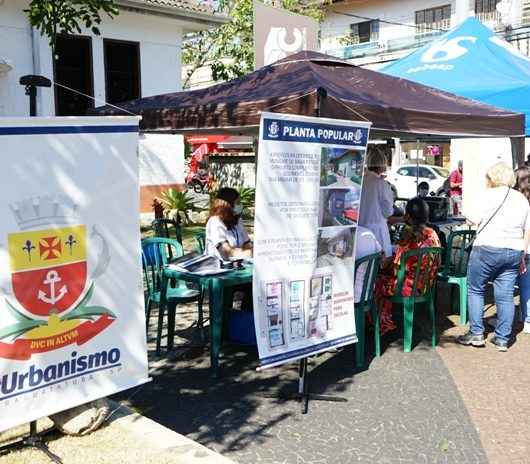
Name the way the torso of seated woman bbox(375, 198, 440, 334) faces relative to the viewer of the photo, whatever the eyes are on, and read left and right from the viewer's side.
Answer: facing away from the viewer and to the left of the viewer

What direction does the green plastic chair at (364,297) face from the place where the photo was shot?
facing away from the viewer and to the left of the viewer

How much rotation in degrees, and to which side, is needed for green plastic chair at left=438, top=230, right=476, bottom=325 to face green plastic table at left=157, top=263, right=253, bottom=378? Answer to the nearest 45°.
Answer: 0° — it already faces it

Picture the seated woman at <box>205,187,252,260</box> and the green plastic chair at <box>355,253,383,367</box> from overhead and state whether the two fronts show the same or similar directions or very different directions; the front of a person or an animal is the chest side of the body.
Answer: very different directions

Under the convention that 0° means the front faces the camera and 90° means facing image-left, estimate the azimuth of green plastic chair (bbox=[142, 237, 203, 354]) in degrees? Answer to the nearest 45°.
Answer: approximately 225°

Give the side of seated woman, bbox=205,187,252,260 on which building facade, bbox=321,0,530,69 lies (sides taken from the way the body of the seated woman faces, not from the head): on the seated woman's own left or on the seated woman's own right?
on the seated woman's own left

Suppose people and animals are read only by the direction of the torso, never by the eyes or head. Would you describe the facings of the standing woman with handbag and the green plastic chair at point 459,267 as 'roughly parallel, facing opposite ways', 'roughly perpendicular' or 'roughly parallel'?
roughly perpendicular

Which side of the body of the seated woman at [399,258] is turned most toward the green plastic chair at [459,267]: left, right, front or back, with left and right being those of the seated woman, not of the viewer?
right

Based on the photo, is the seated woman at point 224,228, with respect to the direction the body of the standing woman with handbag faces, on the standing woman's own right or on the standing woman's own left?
on the standing woman's own left

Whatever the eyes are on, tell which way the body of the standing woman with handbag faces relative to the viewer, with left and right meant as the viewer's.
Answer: facing away from the viewer and to the left of the viewer

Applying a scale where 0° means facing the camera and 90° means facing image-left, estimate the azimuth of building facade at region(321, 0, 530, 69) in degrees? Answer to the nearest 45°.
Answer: approximately 45°

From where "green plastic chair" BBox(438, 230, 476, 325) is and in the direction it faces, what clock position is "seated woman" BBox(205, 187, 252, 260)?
The seated woman is roughly at 12 o'clock from the green plastic chair.
